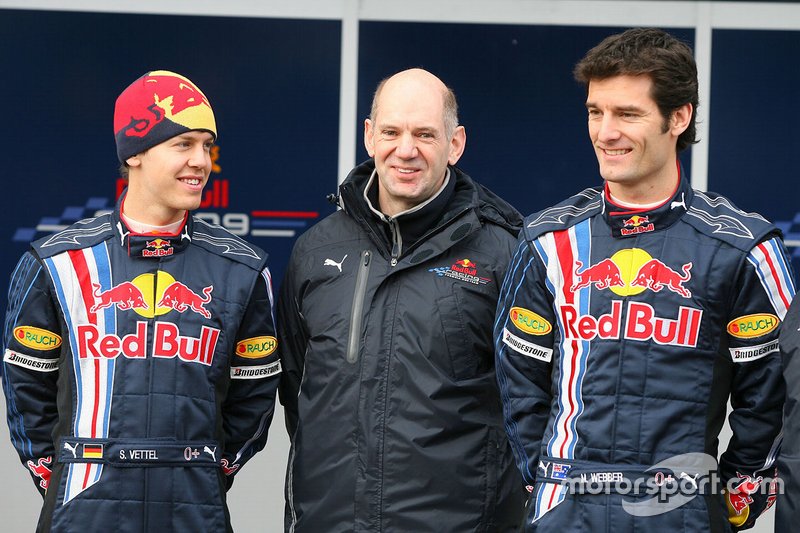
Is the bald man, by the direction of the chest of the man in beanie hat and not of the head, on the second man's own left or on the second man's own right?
on the second man's own left

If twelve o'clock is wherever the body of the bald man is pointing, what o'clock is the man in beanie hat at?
The man in beanie hat is roughly at 3 o'clock from the bald man.

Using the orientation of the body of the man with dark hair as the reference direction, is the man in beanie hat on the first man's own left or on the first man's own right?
on the first man's own right

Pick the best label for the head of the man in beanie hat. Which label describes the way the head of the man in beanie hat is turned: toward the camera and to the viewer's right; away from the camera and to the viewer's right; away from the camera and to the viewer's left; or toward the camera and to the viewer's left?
toward the camera and to the viewer's right

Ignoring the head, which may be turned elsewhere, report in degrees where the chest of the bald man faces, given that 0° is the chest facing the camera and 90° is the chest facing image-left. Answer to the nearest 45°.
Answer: approximately 0°

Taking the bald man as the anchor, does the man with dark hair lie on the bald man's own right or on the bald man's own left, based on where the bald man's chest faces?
on the bald man's own left

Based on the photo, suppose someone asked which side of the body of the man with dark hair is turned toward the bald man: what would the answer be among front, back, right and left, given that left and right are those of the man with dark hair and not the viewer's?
right

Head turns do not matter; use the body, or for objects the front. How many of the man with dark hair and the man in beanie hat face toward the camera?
2

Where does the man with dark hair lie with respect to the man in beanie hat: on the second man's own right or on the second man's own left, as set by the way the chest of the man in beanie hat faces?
on the second man's own left

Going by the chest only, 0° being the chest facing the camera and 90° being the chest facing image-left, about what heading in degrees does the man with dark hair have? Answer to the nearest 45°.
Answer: approximately 0°
